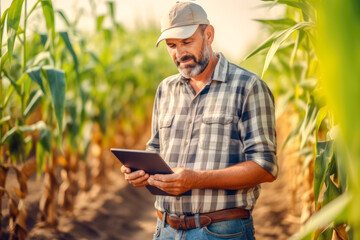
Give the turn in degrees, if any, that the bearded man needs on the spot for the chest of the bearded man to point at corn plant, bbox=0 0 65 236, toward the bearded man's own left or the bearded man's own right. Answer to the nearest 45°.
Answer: approximately 90° to the bearded man's own right

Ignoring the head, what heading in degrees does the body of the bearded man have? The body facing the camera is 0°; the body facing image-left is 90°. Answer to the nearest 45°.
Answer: approximately 45°

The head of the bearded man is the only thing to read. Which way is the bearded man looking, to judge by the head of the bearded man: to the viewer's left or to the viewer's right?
to the viewer's left
